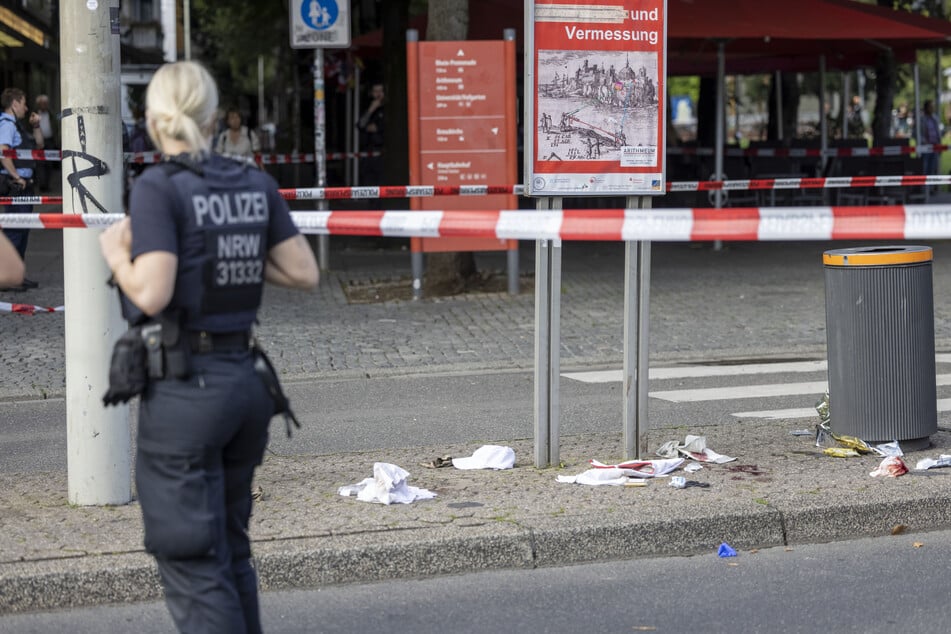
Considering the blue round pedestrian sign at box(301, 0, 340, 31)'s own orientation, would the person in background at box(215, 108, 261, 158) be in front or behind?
behind

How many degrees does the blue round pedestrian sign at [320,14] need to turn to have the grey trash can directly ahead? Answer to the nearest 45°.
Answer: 0° — it already faces it

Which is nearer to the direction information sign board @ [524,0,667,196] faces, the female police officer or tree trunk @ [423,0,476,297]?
the female police officer

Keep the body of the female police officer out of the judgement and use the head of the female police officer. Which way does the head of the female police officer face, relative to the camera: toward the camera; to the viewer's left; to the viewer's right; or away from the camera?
away from the camera

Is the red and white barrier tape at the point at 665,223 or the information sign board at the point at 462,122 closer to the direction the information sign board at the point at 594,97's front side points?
the red and white barrier tape

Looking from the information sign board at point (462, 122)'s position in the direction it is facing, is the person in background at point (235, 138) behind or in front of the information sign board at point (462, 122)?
behind
